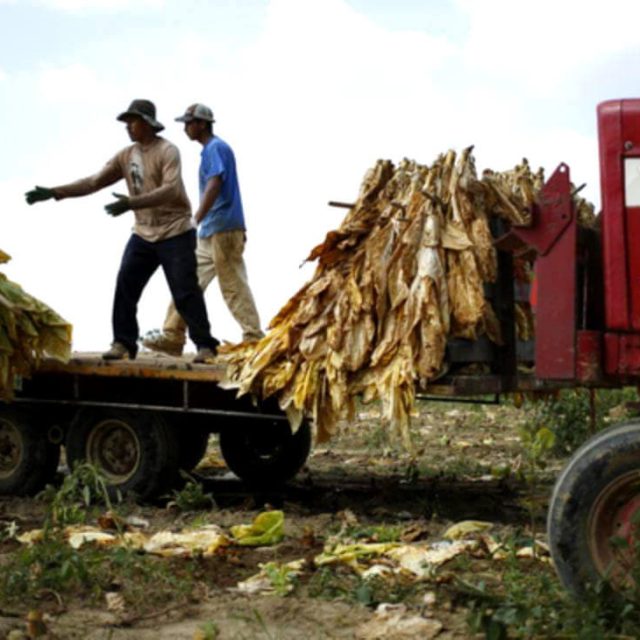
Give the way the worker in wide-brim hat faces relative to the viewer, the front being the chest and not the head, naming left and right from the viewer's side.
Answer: facing the viewer and to the left of the viewer

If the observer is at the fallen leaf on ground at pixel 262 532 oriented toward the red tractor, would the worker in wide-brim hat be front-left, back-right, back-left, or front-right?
back-left

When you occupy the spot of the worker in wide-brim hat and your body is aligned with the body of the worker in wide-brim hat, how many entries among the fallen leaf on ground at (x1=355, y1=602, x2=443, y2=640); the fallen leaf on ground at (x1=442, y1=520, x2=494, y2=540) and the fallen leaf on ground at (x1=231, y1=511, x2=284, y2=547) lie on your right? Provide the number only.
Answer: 0

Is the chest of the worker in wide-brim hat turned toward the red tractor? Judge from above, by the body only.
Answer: no

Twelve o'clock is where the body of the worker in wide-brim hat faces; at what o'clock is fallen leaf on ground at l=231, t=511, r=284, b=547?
The fallen leaf on ground is roughly at 10 o'clock from the worker in wide-brim hat.

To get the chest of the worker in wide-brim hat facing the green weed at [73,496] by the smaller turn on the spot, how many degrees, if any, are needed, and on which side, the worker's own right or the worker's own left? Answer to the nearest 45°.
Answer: approximately 45° to the worker's own left

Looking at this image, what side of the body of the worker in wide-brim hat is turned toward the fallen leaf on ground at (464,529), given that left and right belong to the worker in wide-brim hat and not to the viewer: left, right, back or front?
left

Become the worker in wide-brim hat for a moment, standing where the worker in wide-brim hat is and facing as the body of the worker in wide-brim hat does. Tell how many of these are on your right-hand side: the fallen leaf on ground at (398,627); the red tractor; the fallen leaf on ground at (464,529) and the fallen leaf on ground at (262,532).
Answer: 0

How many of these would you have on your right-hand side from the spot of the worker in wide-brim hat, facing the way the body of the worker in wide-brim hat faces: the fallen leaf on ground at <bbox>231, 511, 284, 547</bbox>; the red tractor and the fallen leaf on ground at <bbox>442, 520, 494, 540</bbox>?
0

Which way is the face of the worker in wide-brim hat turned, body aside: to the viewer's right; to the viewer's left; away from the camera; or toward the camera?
to the viewer's left

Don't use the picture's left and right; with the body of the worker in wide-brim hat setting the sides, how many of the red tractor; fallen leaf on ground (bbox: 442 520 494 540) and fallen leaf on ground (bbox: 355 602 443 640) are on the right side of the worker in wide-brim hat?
0

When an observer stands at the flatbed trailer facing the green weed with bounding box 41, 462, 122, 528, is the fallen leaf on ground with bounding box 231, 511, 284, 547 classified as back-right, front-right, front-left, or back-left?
front-left

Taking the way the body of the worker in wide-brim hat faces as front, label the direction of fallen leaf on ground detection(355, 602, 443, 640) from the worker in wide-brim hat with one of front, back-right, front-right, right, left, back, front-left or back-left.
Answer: front-left
